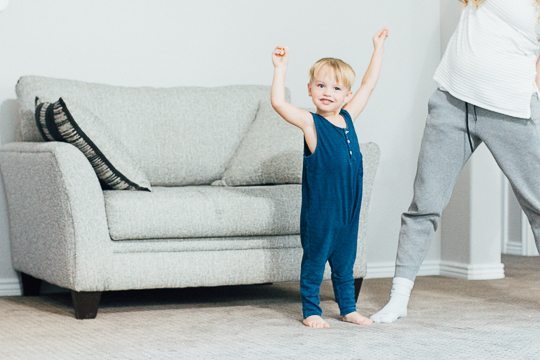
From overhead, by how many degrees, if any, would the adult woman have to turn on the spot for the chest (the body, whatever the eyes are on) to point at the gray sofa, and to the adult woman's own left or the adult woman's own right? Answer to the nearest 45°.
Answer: approximately 45° to the adult woman's own right

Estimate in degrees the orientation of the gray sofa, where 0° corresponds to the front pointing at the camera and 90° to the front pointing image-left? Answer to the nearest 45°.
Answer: approximately 315°

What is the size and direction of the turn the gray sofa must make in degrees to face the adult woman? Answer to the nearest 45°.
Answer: approximately 45° to its left
